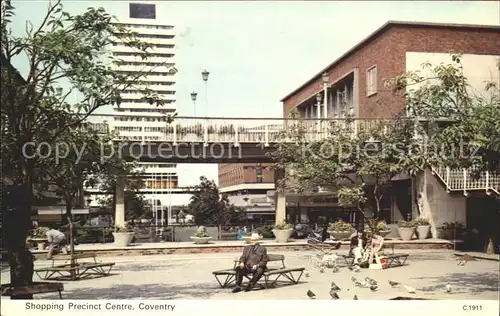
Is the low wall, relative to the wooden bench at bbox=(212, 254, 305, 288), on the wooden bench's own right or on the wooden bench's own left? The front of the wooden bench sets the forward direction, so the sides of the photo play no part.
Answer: on the wooden bench's own right

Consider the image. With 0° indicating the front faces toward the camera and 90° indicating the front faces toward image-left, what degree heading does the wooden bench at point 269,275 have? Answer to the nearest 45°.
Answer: approximately 0°

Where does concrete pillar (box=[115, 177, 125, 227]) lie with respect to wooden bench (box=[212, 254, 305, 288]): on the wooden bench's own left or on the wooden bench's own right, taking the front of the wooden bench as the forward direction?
on the wooden bench's own right

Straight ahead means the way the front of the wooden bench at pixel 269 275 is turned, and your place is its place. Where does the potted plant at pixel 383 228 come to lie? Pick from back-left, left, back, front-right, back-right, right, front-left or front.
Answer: back-left

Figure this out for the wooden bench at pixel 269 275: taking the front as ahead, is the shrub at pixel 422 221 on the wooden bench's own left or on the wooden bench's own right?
on the wooden bench's own left

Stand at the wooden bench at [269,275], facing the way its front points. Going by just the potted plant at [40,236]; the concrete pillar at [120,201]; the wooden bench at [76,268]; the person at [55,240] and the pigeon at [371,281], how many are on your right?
4

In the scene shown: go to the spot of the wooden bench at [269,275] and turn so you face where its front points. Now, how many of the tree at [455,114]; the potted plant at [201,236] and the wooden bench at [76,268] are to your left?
1

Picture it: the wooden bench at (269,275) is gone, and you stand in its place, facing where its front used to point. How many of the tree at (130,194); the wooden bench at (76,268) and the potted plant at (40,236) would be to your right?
3

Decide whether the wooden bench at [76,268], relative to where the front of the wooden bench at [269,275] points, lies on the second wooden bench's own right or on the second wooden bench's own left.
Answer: on the second wooden bench's own right

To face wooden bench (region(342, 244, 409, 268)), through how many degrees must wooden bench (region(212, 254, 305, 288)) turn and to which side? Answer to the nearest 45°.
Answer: approximately 135° to its left

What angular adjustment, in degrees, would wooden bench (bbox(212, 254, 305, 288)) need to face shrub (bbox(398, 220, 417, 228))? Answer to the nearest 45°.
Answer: approximately 135° to its left

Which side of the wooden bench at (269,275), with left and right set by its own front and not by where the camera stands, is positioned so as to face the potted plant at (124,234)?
back
